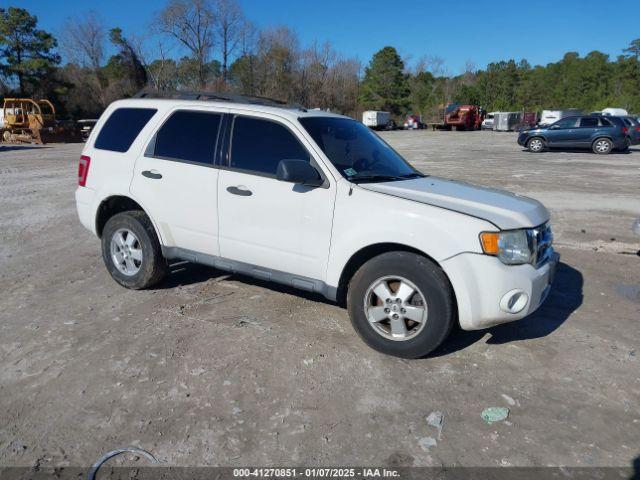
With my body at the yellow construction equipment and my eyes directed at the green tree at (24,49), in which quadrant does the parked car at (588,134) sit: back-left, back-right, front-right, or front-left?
back-right

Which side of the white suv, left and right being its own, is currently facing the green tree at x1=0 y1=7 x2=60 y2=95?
back

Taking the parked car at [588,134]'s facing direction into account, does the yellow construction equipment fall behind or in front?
in front

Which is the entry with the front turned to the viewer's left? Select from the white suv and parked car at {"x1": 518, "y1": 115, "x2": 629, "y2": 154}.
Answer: the parked car

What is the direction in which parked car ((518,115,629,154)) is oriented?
to the viewer's left

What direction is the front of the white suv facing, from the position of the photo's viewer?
facing the viewer and to the right of the viewer

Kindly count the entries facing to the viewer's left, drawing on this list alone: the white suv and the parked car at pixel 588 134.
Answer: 1

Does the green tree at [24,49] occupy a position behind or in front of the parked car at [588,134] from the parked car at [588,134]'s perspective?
in front

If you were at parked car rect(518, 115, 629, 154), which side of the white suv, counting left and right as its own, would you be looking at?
left

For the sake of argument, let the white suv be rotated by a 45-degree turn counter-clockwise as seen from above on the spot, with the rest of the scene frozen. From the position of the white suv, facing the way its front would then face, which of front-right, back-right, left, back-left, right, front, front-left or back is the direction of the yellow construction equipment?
back-left

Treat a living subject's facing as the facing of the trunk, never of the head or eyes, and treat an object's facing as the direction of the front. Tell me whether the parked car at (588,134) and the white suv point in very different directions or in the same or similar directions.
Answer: very different directions

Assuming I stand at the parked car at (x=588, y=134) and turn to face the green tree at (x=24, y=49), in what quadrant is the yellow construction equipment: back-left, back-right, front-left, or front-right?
front-left

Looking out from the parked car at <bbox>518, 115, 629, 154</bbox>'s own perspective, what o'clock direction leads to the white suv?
The white suv is roughly at 9 o'clock from the parked car.

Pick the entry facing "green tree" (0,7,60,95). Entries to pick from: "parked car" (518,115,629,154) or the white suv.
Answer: the parked car
